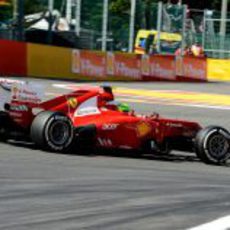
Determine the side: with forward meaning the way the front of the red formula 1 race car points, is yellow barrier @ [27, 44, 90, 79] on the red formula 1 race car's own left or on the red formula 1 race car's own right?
on the red formula 1 race car's own left

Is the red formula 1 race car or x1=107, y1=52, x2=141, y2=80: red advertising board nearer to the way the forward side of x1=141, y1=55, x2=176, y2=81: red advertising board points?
the red formula 1 race car

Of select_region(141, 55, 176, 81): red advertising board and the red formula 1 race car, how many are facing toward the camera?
1

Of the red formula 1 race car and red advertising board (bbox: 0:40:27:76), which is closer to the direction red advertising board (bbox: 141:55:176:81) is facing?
the red formula 1 race car

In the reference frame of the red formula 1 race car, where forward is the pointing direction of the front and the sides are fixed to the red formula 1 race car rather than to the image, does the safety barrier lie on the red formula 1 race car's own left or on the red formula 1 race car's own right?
on the red formula 1 race car's own left

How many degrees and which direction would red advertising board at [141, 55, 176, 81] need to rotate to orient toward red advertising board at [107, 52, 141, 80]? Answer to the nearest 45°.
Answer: approximately 45° to its right

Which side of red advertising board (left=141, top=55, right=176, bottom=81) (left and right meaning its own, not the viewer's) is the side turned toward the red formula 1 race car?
front

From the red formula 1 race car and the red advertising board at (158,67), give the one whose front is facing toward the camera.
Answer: the red advertising board

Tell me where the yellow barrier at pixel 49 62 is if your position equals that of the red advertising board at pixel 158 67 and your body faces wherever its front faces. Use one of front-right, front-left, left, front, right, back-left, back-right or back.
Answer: front-right

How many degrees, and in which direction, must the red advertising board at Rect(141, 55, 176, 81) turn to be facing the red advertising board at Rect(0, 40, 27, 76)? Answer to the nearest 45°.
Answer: approximately 45° to its right

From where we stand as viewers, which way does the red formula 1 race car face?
facing away from the viewer and to the right of the viewer

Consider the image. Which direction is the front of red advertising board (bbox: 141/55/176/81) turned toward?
toward the camera
